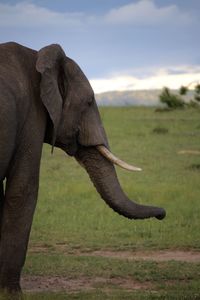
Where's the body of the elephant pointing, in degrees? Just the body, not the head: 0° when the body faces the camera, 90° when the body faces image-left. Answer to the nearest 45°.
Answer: approximately 270°

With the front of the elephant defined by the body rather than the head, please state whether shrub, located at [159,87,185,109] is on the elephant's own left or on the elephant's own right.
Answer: on the elephant's own left
